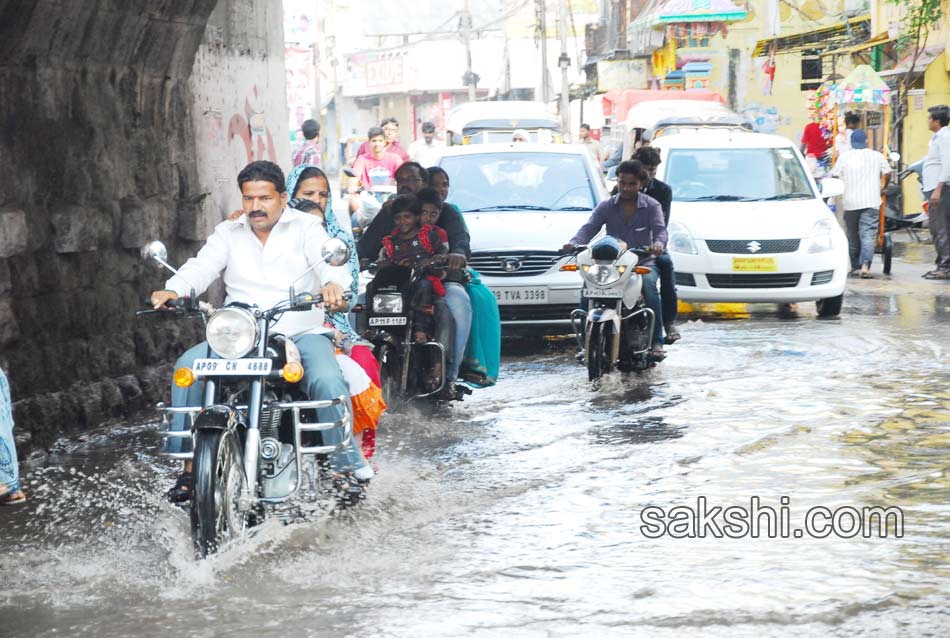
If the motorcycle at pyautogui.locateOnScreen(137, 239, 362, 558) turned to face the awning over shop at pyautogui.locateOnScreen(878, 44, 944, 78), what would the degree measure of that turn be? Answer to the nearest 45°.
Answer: approximately 135° to its left

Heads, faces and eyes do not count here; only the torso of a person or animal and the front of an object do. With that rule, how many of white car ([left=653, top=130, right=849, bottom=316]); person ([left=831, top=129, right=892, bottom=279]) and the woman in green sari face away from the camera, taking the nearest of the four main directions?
1

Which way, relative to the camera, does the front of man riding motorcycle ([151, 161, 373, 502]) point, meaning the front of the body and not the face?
toward the camera

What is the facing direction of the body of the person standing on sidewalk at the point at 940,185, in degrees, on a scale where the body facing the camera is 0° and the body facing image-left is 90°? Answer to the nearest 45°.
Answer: approximately 90°

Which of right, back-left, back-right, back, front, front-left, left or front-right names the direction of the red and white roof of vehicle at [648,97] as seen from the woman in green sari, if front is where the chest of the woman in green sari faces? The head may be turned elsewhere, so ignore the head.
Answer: back-left

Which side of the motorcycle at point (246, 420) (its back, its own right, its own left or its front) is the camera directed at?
front

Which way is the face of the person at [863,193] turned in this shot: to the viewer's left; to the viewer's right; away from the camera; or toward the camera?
away from the camera
